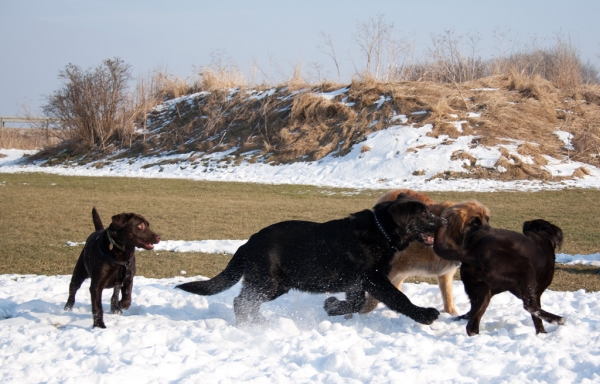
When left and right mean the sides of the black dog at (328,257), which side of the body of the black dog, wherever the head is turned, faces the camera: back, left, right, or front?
right

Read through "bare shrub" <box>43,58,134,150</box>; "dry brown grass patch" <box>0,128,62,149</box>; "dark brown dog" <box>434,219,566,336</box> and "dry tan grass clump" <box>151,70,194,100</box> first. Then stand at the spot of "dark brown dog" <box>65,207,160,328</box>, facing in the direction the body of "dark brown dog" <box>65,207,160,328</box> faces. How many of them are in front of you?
1

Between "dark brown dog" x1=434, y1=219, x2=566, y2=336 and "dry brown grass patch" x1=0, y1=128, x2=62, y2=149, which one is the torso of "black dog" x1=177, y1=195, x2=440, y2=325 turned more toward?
the dark brown dog

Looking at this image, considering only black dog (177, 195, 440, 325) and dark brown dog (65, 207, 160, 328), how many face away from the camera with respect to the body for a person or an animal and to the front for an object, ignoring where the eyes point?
0

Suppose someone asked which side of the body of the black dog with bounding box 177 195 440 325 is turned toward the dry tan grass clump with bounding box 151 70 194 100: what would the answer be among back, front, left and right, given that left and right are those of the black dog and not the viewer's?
left

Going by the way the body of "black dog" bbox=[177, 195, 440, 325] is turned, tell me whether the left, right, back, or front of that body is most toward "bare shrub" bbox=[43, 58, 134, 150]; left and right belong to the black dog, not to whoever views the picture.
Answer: left

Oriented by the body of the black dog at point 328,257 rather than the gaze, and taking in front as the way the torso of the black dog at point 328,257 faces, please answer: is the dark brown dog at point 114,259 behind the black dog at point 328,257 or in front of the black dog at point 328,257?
behind

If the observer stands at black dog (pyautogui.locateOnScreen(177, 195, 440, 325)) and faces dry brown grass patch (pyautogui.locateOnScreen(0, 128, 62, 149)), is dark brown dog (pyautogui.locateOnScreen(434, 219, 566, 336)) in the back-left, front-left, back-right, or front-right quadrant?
back-right

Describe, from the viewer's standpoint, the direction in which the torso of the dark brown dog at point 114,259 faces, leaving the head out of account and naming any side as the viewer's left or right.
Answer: facing the viewer and to the right of the viewer

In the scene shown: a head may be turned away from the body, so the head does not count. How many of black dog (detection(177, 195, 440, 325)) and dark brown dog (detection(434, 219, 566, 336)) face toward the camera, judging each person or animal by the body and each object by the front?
0

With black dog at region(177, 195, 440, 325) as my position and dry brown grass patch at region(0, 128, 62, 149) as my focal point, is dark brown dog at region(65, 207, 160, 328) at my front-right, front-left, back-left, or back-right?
front-left

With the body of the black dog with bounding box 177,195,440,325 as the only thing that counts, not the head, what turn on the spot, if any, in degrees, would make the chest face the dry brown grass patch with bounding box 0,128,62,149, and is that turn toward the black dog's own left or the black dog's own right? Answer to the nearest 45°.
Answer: approximately 135° to the black dog's own left
